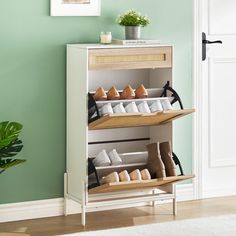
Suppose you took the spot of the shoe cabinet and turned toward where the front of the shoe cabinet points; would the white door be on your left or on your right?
on your left

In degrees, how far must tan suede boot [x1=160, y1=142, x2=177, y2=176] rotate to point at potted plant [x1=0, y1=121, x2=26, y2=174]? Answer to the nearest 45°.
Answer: approximately 90° to its right

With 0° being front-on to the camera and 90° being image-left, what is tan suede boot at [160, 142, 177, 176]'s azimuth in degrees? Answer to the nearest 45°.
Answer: approximately 315°
